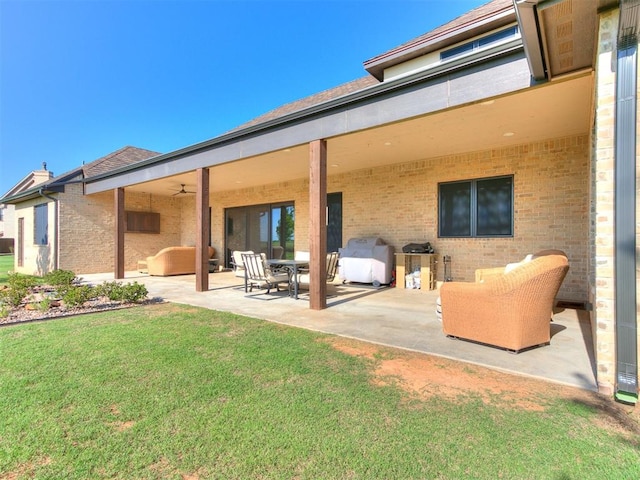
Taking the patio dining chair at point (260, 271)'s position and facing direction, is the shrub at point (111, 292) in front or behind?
behind

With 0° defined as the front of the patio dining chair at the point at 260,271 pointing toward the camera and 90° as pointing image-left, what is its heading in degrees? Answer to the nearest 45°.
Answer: approximately 225°

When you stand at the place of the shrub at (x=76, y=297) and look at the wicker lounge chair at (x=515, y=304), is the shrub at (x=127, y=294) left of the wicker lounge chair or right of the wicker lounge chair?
left

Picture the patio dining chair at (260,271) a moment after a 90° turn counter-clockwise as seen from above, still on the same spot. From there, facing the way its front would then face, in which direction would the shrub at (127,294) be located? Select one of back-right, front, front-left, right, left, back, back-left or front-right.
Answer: front-left

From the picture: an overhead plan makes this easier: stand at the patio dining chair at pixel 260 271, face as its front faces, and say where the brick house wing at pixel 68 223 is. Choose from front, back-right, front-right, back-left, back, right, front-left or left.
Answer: left

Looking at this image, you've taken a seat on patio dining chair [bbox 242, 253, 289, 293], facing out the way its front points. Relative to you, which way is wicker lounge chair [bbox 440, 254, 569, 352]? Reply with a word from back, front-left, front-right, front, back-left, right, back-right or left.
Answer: right

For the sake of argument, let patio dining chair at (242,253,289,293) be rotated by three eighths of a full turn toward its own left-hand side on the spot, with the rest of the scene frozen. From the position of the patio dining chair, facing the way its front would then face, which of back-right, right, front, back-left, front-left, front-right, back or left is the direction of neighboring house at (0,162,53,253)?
front-right

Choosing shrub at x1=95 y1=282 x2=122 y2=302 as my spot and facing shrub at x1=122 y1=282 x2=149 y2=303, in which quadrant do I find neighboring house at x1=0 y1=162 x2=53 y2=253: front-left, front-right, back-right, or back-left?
back-left

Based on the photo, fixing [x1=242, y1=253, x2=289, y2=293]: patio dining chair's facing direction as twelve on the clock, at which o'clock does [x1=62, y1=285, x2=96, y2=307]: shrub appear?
The shrub is roughly at 7 o'clock from the patio dining chair.

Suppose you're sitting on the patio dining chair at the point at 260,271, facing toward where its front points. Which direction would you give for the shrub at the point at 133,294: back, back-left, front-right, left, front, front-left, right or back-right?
back-left
